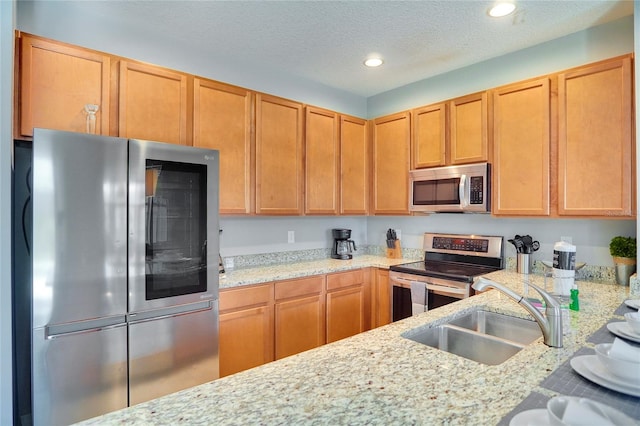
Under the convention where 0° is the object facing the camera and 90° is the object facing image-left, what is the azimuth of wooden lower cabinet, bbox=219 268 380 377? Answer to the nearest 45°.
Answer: approximately 315°

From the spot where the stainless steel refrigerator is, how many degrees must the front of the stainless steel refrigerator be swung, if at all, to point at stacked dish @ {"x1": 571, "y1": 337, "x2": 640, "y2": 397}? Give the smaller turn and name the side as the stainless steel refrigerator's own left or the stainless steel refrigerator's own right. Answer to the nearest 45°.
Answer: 0° — it already faces it

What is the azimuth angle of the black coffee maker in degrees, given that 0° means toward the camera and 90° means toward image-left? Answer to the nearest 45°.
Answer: approximately 315°

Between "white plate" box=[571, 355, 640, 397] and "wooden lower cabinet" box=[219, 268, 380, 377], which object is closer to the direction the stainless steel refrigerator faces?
the white plate

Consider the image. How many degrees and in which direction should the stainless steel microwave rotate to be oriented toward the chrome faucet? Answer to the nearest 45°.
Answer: approximately 45° to its left
